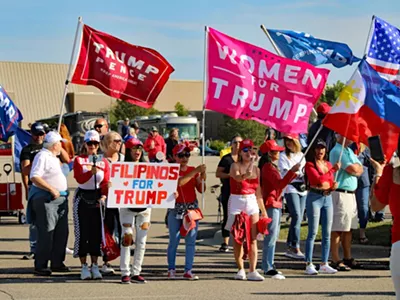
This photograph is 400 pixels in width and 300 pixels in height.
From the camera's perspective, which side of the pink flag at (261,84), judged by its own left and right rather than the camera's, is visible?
front

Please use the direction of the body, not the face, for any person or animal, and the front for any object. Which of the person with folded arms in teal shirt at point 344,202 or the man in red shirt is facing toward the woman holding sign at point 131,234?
the man in red shirt

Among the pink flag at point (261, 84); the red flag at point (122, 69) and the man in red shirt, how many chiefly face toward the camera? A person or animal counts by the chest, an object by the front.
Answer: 3

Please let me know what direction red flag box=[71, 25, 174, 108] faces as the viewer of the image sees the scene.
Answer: facing the viewer

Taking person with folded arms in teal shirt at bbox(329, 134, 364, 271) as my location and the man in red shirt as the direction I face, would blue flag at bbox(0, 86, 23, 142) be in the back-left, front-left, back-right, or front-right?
front-left

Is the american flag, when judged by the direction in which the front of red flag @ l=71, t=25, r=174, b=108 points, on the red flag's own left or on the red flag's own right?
on the red flag's own left

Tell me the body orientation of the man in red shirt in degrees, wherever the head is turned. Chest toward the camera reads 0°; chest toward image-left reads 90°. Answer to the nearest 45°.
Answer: approximately 0°
